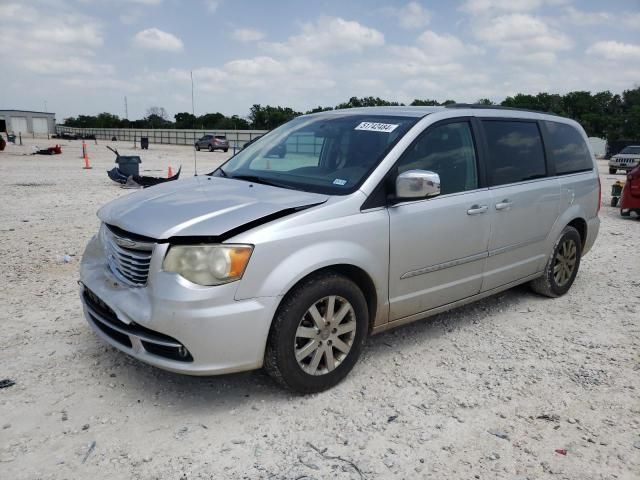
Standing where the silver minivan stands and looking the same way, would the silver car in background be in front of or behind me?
behind

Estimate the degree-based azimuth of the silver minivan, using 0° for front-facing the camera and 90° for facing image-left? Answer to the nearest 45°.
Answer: approximately 45°

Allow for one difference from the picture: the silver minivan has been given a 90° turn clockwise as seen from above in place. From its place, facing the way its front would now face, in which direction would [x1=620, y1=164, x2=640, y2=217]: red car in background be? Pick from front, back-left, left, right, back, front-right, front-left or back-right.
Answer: right
